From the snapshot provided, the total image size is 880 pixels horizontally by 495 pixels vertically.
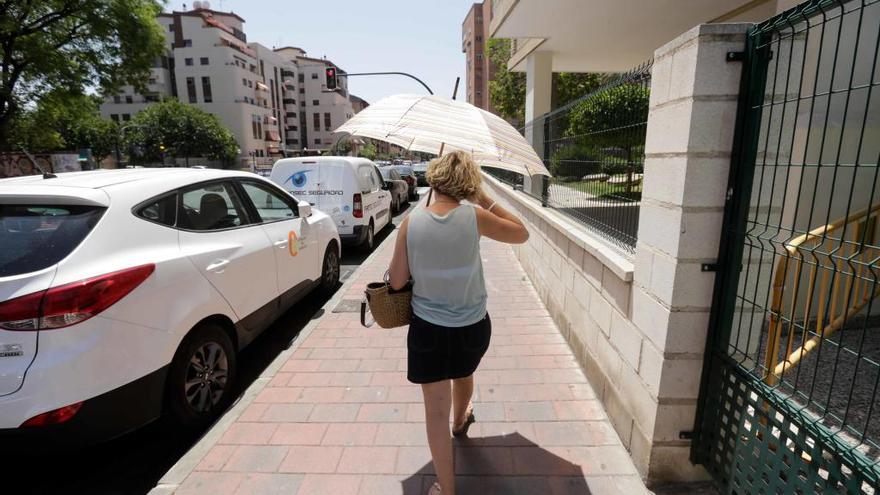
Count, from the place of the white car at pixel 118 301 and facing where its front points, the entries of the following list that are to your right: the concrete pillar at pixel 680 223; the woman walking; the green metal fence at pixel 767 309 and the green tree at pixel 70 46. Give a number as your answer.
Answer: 3

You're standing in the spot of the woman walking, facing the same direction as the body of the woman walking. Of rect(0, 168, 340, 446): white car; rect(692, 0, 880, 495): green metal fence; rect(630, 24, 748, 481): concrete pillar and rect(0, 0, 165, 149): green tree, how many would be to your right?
2

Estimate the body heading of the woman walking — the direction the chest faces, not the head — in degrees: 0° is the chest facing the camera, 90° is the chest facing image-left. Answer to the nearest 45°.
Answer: approximately 180°

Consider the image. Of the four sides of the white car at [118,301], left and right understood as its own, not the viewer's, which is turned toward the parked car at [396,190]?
front

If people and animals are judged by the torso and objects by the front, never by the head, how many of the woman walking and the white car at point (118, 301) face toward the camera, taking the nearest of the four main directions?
0

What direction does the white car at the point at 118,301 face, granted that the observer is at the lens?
facing away from the viewer and to the right of the viewer

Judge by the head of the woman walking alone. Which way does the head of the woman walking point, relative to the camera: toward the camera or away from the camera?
away from the camera

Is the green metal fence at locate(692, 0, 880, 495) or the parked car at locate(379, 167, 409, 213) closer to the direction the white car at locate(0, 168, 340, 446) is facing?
the parked car

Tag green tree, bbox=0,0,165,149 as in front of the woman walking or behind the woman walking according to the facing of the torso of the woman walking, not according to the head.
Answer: in front

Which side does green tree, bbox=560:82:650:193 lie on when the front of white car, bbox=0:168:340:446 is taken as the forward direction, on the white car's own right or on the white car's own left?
on the white car's own right

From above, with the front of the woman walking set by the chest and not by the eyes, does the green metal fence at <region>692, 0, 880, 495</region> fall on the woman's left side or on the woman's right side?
on the woman's right side

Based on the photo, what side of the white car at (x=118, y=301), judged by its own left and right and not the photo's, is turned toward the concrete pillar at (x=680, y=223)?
right

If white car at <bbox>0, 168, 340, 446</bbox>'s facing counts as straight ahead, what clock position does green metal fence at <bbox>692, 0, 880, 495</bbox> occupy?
The green metal fence is roughly at 3 o'clock from the white car.

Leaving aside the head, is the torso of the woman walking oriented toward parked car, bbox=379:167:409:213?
yes
